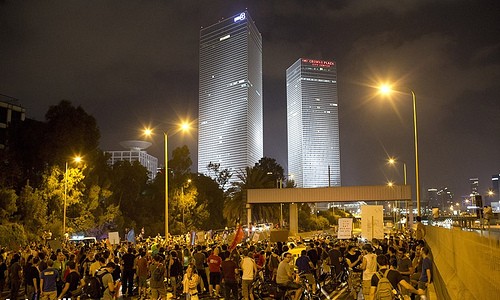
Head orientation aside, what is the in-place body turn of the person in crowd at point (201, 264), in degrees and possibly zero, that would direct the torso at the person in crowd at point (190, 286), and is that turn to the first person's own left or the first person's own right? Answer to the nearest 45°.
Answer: approximately 180°

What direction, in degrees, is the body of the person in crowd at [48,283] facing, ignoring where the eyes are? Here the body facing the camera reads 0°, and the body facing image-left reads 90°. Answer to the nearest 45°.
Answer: approximately 180°

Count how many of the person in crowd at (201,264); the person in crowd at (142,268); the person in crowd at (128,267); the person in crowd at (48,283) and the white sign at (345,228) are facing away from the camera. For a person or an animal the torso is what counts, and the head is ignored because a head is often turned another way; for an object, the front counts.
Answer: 4

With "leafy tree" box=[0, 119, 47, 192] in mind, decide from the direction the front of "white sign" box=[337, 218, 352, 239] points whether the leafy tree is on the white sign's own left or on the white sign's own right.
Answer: on the white sign's own right

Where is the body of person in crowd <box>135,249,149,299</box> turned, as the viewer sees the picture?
away from the camera

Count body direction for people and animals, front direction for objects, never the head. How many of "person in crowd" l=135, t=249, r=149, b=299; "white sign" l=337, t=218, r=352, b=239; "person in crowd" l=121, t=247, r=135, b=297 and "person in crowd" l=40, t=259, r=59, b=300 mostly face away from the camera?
3

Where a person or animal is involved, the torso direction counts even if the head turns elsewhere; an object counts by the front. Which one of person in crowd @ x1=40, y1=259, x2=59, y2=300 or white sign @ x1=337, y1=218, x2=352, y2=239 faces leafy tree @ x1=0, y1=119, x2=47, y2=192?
the person in crowd

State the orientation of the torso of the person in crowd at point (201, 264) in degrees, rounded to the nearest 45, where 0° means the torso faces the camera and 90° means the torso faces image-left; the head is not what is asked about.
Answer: approximately 180°

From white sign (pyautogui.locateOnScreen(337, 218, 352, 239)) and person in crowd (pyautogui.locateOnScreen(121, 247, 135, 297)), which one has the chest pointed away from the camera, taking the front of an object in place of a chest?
the person in crowd

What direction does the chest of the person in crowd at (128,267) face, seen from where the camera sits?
away from the camera
